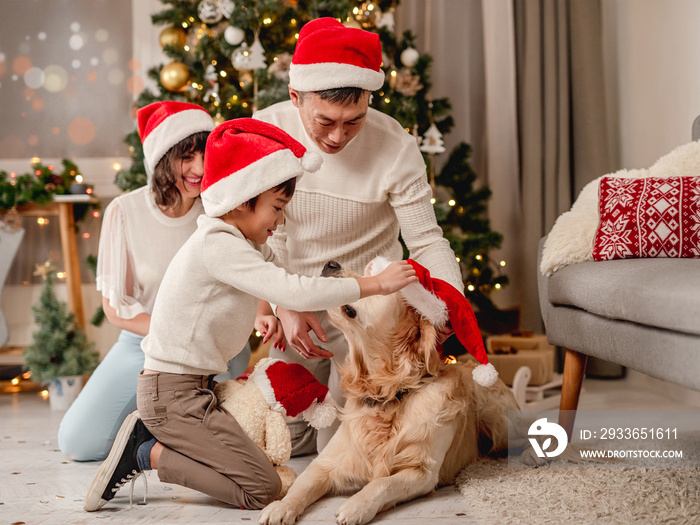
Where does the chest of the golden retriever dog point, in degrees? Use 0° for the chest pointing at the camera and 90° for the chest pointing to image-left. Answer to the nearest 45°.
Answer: approximately 45°

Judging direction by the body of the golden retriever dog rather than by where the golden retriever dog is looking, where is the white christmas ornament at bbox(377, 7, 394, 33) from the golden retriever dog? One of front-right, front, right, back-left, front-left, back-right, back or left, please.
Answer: back-right

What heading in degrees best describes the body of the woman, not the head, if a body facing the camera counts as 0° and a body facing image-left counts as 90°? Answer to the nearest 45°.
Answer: approximately 315°

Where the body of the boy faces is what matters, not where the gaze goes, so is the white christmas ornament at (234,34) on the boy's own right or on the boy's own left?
on the boy's own left

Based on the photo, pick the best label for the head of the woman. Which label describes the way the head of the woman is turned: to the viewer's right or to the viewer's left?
to the viewer's right

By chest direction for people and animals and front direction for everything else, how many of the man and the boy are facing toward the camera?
1

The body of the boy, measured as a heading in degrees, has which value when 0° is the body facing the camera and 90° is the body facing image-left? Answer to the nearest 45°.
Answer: approximately 270°

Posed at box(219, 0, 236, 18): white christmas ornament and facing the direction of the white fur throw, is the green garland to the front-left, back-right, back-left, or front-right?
back-right
